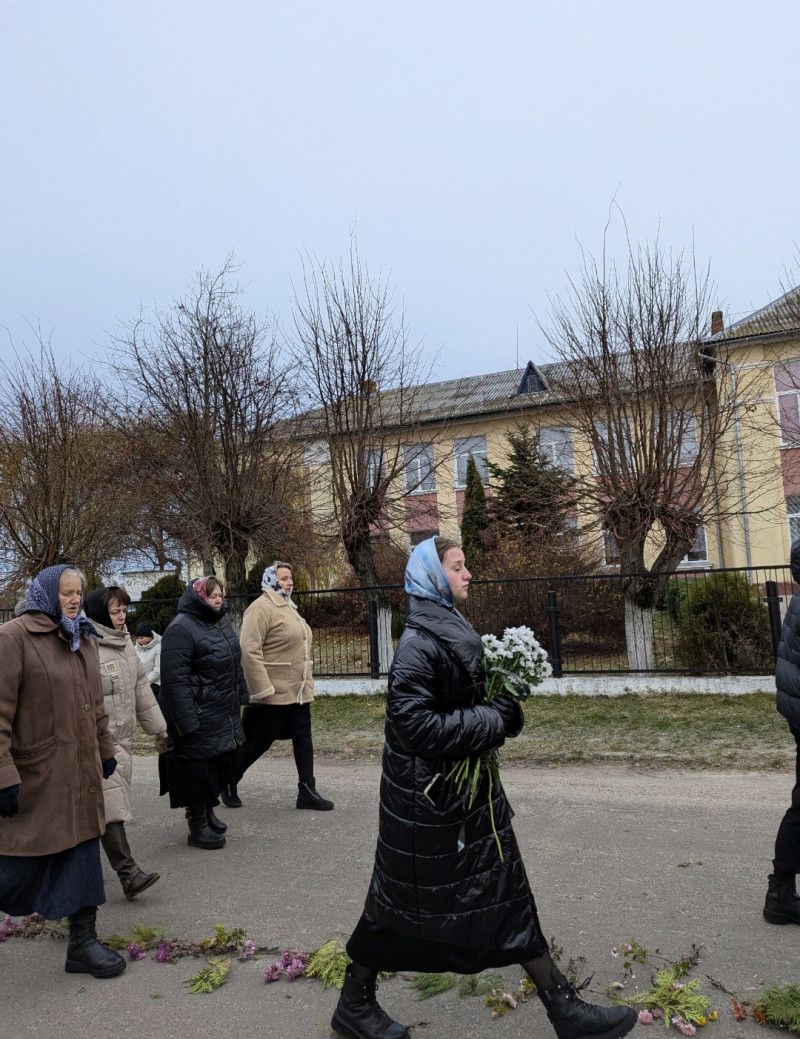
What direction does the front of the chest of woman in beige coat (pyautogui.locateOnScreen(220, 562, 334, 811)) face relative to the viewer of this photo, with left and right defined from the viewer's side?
facing to the right of the viewer

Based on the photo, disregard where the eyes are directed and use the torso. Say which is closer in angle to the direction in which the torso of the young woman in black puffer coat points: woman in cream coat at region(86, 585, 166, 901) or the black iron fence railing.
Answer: the black iron fence railing

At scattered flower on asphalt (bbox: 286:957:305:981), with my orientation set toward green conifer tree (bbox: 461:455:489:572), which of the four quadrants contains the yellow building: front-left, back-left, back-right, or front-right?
front-right

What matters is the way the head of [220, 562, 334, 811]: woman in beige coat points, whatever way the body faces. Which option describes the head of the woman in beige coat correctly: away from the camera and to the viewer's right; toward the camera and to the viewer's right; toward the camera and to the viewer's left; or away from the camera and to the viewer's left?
toward the camera and to the viewer's right

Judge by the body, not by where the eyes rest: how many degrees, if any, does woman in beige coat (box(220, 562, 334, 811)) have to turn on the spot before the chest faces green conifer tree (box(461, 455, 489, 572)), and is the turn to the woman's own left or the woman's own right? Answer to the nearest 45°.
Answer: approximately 90° to the woman's own left

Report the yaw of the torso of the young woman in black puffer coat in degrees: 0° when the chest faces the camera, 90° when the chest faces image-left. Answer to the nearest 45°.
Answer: approximately 270°

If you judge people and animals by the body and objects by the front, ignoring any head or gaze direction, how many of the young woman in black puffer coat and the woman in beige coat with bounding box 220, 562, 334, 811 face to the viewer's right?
2

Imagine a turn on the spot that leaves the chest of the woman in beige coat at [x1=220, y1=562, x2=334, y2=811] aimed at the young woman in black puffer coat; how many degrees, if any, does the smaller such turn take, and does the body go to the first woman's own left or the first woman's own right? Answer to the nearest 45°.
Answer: approximately 90° to the first woman's own right

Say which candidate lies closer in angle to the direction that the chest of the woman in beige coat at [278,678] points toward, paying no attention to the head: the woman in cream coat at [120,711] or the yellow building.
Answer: the yellow building

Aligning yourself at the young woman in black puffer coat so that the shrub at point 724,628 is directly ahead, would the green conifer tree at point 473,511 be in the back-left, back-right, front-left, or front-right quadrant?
front-left

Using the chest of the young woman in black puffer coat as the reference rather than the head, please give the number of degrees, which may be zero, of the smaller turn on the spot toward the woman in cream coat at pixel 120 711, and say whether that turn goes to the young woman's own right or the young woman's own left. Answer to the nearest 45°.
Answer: approximately 135° to the young woman's own left

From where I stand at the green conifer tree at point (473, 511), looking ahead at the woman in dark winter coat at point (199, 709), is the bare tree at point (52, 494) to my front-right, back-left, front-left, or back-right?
front-right

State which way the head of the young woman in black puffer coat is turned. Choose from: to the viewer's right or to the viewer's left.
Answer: to the viewer's right
